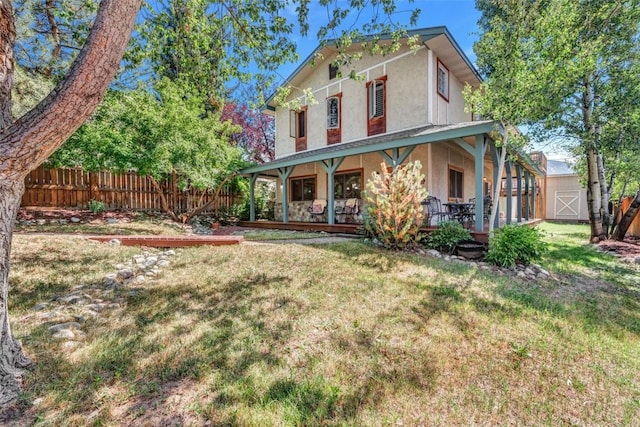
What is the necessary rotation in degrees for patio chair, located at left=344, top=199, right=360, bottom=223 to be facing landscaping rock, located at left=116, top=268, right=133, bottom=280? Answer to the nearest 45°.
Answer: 0° — it already faces it

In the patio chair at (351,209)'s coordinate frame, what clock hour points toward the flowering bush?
The flowering bush is roughly at 10 o'clock from the patio chair.

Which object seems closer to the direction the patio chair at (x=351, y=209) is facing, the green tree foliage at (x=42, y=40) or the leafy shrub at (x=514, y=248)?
the green tree foliage

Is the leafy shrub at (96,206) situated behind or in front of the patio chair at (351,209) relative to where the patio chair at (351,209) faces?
in front

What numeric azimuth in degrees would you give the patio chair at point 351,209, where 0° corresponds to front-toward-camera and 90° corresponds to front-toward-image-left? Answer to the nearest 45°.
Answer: approximately 45°

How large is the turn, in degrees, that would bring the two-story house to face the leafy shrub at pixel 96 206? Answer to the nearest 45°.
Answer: approximately 45° to its right

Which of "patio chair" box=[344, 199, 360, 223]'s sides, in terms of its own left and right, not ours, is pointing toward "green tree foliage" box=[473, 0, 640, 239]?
left

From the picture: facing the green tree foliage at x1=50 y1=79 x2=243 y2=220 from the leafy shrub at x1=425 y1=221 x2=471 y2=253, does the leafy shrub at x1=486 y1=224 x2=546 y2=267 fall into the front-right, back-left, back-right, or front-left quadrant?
back-left

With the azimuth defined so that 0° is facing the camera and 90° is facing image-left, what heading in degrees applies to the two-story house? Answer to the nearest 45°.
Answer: approximately 45°

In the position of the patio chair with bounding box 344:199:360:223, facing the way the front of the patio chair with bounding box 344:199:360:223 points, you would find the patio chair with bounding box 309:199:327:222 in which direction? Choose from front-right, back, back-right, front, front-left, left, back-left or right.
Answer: right

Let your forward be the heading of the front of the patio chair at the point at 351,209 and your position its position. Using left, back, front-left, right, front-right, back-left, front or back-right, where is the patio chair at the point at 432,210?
left

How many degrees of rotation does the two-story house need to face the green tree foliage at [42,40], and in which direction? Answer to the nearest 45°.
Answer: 0° — it already faces it

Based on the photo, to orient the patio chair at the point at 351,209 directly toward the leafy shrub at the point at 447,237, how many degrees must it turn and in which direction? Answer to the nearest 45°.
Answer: approximately 90° to its left
